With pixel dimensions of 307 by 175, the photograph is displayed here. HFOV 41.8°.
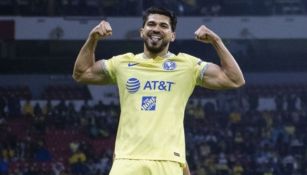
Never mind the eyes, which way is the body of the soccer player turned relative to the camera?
toward the camera
